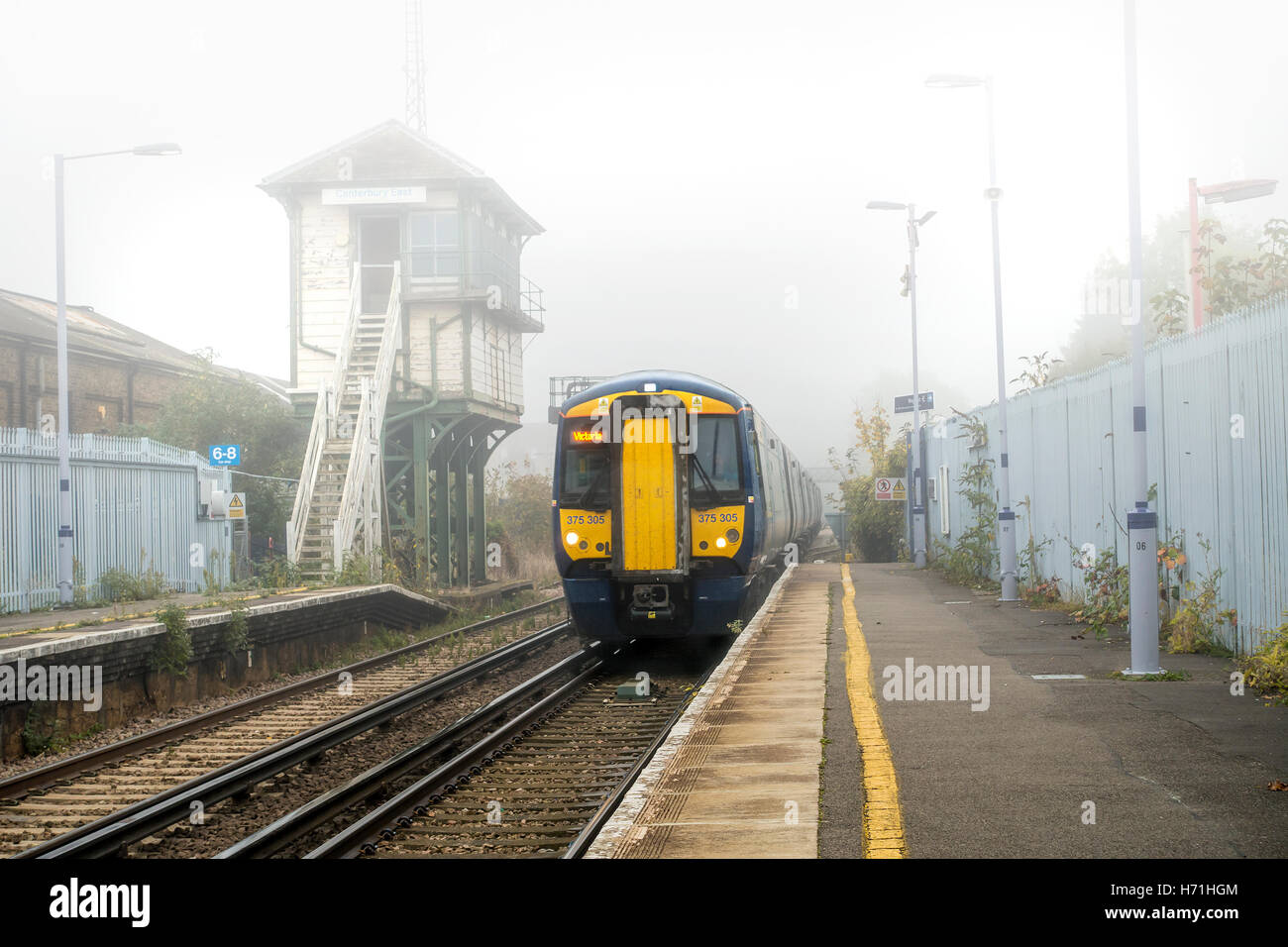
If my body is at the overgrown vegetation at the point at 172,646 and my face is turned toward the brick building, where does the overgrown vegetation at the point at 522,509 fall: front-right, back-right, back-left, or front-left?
front-right

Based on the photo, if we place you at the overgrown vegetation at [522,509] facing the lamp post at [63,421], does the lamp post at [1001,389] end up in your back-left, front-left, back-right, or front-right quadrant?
front-left

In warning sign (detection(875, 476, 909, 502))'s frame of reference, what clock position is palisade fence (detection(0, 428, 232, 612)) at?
The palisade fence is roughly at 1 o'clock from the warning sign.

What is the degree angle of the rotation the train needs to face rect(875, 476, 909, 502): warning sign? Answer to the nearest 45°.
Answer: approximately 180°

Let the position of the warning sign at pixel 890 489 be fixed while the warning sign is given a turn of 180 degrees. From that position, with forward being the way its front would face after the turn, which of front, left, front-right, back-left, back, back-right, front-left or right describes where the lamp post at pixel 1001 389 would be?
back

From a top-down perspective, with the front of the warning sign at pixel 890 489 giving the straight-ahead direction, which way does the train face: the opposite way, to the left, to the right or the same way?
the same way

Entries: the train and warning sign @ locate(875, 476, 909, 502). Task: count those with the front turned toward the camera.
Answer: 2

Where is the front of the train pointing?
toward the camera

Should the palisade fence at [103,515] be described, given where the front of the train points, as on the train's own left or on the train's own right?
on the train's own right

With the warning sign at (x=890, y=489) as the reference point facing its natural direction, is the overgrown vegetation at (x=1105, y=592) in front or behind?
in front

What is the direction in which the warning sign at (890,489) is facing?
toward the camera
